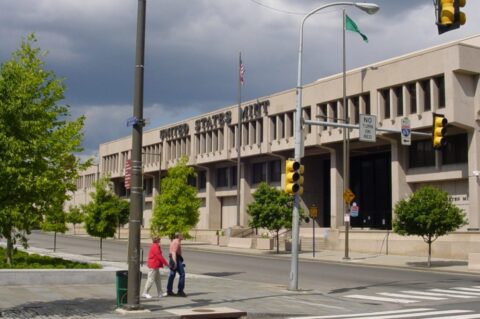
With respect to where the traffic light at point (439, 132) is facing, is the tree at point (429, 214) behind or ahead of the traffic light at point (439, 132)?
behind

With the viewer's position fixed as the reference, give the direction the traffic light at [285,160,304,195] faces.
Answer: facing the viewer and to the right of the viewer

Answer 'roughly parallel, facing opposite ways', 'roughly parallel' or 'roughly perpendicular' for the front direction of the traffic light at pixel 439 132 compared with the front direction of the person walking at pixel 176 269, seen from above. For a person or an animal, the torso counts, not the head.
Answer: roughly perpendicular

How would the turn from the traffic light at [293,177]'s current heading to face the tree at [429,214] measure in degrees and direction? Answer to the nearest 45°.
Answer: approximately 90° to its left

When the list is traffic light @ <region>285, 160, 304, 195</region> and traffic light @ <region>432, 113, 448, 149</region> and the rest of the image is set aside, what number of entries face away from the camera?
0
